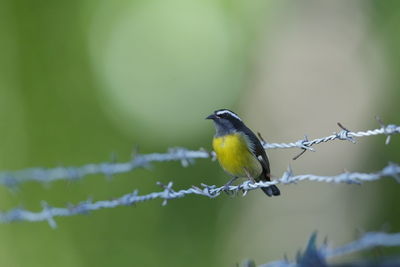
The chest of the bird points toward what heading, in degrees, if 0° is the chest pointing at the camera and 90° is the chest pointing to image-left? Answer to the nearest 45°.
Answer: approximately 45°

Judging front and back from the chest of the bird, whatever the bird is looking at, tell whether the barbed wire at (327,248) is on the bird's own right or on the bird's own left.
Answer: on the bird's own left
